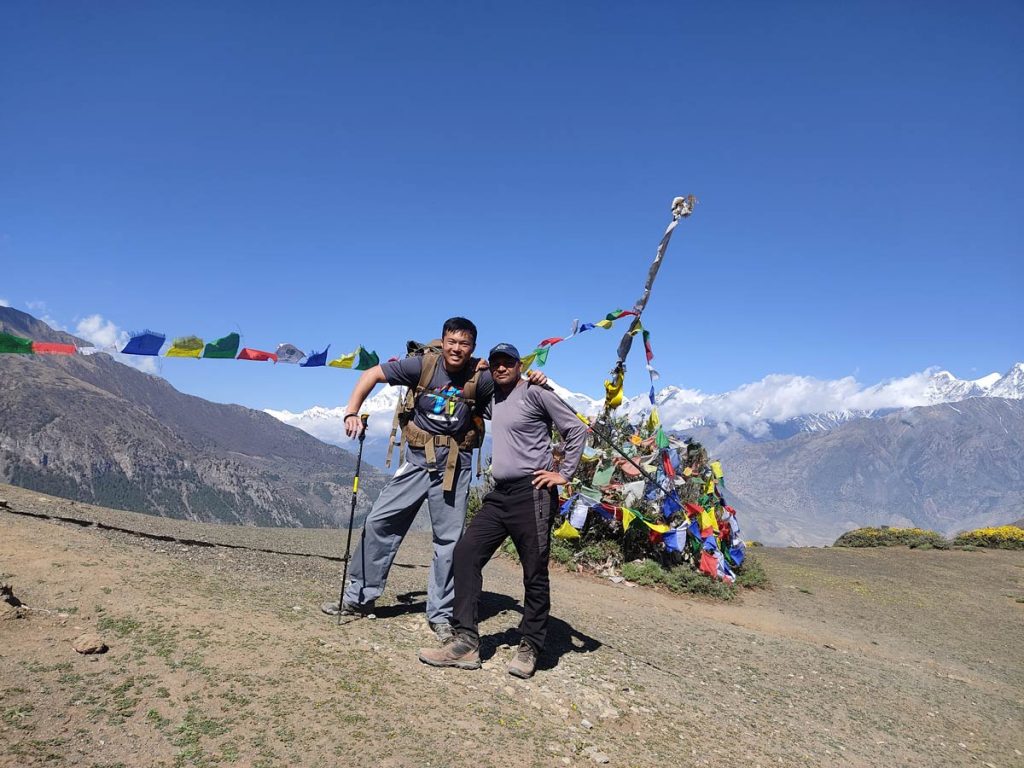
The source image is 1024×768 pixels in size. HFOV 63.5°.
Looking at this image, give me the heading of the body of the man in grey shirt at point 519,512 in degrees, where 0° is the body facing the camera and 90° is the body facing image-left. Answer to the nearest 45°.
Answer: approximately 45°

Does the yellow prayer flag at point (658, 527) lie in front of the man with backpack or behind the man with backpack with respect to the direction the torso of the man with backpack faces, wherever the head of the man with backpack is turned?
behind

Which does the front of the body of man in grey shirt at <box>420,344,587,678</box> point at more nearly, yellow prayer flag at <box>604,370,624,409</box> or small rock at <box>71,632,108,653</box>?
the small rock

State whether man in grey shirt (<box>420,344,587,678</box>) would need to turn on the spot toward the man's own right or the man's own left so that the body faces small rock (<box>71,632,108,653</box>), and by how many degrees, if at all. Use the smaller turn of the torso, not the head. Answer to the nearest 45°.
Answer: approximately 45° to the man's own right

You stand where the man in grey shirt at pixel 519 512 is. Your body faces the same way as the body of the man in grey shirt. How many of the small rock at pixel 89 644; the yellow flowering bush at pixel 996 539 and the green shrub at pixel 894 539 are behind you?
2

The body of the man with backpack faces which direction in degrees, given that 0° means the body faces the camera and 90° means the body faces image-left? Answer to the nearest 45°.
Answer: approximately 0°
